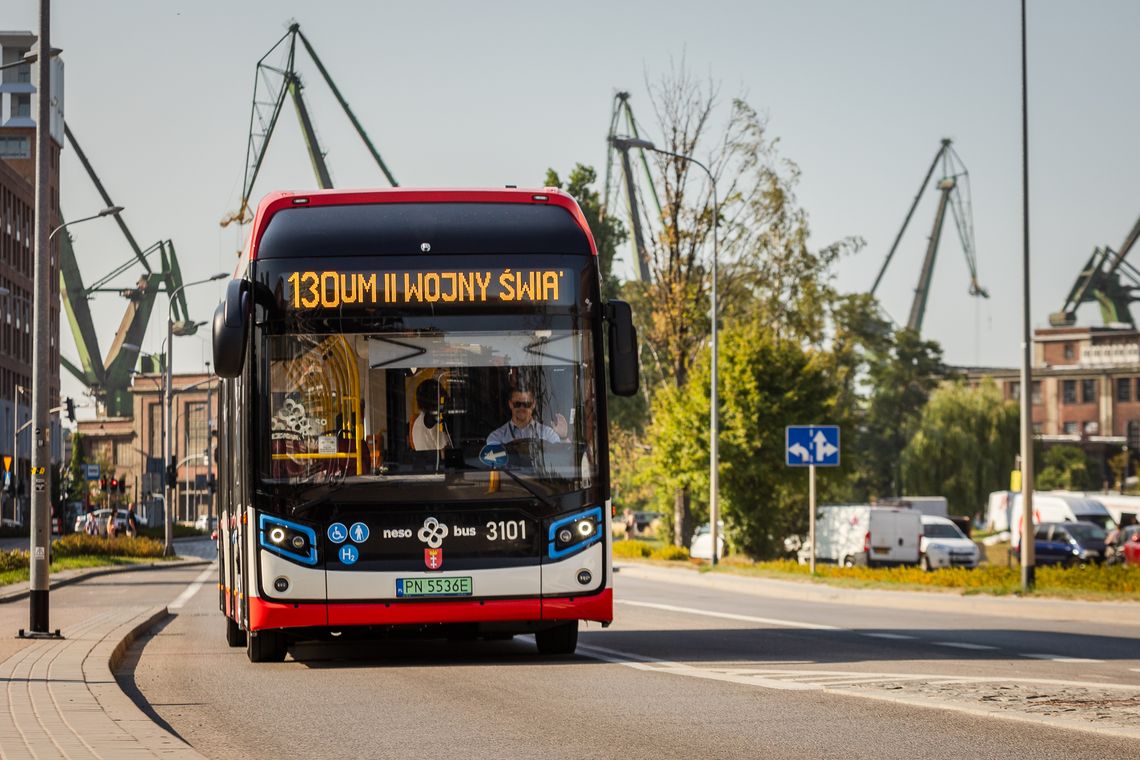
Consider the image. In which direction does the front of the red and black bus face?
toward the camera

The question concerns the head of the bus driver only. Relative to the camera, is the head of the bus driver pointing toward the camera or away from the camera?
toward the camera

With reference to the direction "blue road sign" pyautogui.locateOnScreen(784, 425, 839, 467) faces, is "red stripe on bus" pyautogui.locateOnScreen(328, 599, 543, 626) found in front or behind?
in front

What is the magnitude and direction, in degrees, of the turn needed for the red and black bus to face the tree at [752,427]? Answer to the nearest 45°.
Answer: approximately 180°

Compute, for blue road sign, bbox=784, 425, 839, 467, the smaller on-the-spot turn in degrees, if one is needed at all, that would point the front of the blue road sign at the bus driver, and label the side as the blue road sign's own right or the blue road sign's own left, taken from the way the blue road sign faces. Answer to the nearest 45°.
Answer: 0° — it already faces them

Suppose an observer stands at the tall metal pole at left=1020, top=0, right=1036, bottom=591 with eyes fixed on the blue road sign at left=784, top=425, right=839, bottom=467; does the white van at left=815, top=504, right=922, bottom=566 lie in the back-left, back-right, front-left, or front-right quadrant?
front-right

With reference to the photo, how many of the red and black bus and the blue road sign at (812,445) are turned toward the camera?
2

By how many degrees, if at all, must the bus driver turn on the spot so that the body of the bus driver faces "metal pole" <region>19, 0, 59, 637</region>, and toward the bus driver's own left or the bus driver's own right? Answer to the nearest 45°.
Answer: approximately 135° to the bus driver's own right

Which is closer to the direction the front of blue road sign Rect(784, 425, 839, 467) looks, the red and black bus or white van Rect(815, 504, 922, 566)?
the red and black bus

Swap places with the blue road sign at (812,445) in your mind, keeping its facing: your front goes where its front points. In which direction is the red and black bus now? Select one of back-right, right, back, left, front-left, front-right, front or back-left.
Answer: front

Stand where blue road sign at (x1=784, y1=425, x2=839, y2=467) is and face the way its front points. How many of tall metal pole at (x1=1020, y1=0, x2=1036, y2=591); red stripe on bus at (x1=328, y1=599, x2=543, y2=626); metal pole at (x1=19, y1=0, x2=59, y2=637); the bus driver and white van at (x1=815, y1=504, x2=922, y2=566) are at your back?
1

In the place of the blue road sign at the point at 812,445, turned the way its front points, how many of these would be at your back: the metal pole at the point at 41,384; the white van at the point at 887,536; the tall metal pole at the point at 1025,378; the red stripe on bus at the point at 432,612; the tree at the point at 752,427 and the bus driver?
2

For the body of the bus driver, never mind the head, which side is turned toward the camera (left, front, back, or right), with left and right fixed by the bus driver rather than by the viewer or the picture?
front
